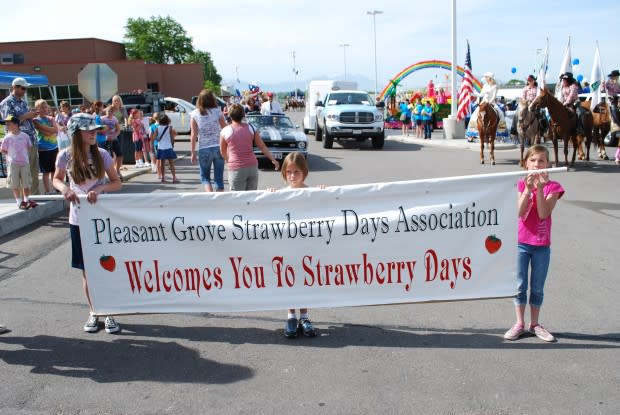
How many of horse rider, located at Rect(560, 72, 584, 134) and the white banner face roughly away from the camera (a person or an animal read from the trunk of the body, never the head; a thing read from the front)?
0

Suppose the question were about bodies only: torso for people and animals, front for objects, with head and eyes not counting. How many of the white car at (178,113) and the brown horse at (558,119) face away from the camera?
0

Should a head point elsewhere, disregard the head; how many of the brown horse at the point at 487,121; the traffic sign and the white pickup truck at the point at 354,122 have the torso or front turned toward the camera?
2

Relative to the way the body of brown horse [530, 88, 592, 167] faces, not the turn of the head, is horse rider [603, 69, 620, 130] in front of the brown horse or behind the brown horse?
behind

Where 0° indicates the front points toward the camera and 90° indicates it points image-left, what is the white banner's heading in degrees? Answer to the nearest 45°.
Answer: approximately 0°

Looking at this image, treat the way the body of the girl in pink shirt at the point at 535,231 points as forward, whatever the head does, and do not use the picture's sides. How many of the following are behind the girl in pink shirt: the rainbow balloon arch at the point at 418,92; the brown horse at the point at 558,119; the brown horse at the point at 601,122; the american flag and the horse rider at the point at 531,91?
5

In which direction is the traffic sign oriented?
away from the camera

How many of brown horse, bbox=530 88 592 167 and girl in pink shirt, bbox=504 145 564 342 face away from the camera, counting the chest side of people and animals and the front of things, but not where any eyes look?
0

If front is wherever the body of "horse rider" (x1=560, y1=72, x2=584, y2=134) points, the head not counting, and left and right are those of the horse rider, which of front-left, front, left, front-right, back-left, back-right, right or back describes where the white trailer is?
right

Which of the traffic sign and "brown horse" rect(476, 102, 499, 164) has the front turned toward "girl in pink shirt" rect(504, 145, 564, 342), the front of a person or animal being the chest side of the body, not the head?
the brown horse

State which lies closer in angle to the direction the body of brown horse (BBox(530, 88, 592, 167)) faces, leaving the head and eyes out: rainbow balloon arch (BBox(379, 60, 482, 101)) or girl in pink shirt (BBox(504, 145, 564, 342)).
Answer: the girl in pink shirt
